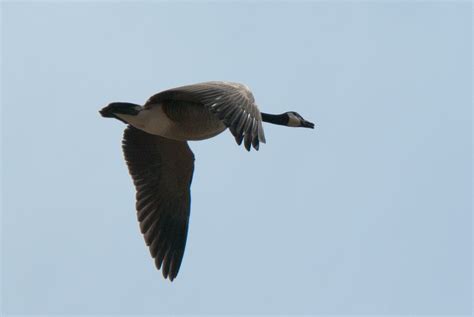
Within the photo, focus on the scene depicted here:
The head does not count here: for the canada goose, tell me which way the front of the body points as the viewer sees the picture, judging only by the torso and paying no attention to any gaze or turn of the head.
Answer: to the viewer's right
